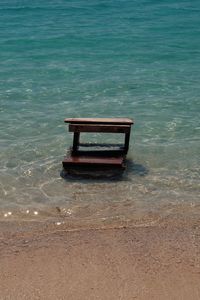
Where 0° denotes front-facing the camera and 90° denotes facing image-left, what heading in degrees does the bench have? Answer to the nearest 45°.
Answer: approximately 0°
